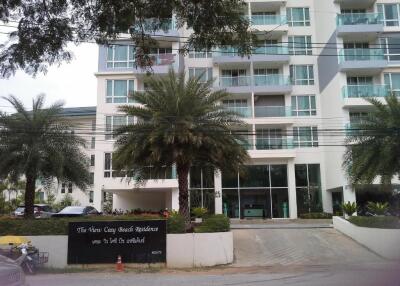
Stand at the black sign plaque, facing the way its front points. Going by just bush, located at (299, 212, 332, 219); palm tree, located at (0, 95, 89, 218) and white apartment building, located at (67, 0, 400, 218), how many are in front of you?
0

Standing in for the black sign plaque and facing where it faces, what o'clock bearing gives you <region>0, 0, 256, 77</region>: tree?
The tree is roughly at 12 o'clock from the black sign plaque.

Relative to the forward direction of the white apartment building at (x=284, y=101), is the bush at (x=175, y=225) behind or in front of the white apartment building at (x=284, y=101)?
in front

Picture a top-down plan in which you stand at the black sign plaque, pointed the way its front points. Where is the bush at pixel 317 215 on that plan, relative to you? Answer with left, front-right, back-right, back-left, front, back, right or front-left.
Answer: back-left

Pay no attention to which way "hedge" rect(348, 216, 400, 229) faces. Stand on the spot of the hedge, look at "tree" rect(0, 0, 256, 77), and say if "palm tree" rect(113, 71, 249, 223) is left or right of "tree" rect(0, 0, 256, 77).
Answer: right

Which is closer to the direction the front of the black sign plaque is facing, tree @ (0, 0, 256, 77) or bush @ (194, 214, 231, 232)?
the tree

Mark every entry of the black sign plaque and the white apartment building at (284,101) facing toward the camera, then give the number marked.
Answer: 2

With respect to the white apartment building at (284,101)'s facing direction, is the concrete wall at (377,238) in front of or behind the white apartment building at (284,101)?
in front

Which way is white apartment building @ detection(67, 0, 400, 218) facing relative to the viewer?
toward the camera

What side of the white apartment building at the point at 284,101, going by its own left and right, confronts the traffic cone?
front

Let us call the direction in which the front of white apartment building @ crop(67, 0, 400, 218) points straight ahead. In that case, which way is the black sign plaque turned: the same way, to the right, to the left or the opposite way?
the same way

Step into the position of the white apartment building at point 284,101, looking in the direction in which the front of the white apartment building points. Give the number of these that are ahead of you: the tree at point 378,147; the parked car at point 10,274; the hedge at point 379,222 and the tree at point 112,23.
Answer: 4

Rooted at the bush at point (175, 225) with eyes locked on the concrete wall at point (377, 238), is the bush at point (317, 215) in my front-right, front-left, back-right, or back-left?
front-left

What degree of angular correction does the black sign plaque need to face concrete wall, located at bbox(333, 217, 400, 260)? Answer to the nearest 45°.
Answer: approximately 90° to its left

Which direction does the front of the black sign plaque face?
toward the camera
